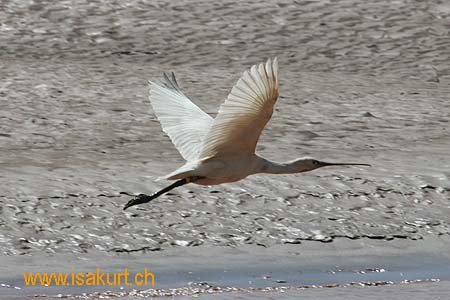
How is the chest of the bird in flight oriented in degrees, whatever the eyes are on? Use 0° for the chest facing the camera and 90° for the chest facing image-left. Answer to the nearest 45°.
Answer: approximately 270°
